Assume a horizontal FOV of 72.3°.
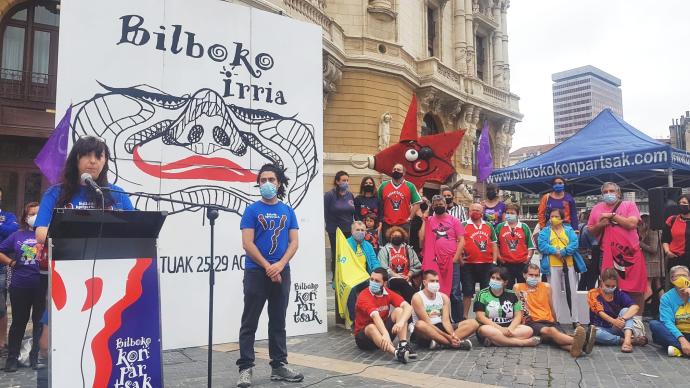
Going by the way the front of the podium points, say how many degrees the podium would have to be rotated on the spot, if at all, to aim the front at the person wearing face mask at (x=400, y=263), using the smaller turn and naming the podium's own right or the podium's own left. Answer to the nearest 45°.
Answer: approximately 135° to the podium's own left

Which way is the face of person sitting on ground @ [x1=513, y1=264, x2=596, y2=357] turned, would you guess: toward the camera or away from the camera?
toward the camera

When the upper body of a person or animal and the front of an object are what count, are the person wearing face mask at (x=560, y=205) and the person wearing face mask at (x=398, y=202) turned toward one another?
no

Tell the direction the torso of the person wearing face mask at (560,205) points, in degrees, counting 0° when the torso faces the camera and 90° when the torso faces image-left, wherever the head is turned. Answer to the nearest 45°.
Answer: approximately 0°

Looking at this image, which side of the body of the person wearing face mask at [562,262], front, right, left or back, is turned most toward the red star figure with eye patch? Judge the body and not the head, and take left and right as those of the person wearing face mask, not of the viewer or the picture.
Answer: right

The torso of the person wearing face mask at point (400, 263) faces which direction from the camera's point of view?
toward the camera

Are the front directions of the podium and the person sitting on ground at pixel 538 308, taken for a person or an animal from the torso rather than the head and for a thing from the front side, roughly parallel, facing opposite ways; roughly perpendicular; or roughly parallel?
roughly parallel

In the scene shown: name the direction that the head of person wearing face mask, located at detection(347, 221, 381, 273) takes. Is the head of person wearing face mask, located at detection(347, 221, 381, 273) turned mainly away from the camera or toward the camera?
toward the camera

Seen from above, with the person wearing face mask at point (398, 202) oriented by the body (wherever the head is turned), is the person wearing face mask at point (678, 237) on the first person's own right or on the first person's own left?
on the first person's own left

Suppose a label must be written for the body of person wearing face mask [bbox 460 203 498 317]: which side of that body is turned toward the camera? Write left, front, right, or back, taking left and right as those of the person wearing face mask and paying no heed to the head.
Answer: front

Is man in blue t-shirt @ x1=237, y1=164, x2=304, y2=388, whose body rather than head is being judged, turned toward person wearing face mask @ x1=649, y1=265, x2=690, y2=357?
no

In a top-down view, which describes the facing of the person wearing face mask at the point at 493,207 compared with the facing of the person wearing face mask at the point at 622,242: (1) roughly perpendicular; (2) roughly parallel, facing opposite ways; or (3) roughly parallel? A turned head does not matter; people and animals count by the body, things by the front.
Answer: roughly parallel

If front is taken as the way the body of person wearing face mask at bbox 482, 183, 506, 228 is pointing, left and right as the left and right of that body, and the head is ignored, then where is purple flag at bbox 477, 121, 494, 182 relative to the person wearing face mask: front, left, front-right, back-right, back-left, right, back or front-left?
back

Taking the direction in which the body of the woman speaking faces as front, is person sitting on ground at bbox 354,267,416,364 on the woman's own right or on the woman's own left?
on the woman's own left

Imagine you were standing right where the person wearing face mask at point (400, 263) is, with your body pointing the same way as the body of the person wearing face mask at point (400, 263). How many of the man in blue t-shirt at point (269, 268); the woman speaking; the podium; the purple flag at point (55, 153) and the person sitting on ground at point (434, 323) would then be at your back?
0

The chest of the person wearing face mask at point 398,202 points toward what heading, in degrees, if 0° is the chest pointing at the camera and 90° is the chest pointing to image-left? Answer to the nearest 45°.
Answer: approximately 0°

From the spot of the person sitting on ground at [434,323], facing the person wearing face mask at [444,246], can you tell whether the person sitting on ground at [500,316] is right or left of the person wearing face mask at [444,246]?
right

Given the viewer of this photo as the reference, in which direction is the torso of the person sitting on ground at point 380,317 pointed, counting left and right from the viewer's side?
facing the viewer and to the right of the viewer

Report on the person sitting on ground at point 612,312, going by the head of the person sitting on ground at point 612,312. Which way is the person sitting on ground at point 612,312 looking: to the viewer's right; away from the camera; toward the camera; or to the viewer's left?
toward the camera

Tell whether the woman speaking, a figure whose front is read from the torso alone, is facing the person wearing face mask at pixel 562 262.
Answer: no
